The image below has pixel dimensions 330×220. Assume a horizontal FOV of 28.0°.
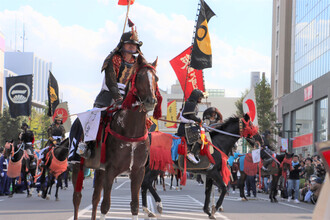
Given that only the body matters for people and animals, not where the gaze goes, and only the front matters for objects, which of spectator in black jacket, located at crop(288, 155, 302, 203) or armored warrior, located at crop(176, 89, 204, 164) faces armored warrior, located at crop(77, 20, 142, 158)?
the spectator in black jacket

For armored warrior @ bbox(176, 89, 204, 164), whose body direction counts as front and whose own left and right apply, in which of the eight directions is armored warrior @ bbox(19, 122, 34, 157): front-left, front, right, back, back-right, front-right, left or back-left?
back-left

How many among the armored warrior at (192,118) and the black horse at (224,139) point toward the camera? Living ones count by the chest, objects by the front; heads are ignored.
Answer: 0

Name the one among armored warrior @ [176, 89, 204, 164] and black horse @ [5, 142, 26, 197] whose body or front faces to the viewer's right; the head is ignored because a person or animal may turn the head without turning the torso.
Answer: the armored warrior

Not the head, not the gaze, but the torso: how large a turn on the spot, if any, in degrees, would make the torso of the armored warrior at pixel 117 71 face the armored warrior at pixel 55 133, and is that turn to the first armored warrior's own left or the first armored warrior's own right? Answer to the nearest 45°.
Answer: approximately 135° to the first armored warrior's own left

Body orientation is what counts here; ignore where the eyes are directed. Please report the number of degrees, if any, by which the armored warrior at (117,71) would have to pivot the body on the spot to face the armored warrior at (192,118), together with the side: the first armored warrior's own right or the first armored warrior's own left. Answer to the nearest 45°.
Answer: approximately 135° to the first armored warrior's own left

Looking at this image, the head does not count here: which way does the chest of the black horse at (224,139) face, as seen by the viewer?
to the viewer's right

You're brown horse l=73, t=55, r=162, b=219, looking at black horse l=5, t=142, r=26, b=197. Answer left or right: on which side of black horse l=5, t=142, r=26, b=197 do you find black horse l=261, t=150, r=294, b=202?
right

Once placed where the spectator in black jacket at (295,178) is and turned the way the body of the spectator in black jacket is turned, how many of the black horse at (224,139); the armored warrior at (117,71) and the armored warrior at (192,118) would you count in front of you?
3
